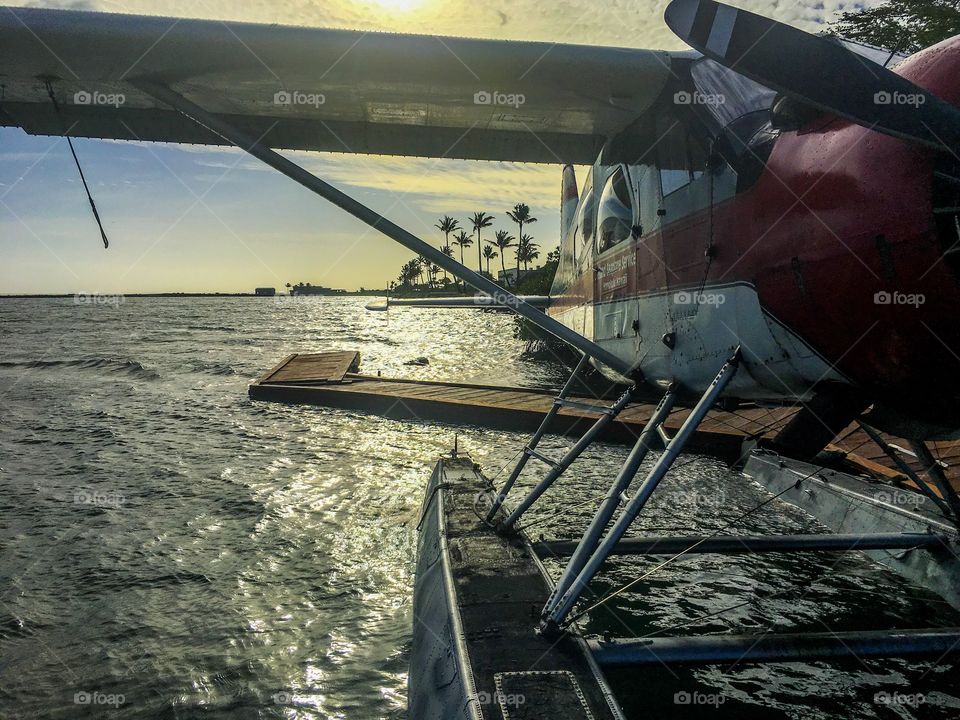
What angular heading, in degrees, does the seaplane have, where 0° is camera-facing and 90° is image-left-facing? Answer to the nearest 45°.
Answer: approximately 0°

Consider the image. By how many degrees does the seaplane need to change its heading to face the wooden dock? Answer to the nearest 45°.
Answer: approximately 180°
